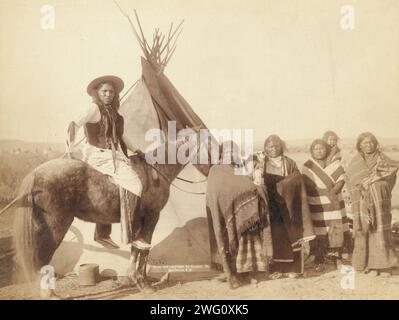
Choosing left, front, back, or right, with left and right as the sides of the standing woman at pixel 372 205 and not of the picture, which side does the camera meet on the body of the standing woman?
front

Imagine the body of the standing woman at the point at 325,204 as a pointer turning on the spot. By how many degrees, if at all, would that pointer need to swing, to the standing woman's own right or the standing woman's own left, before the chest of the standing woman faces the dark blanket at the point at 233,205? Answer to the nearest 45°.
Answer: approximately 90° to the standing woman's own right

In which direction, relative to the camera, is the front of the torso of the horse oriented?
to the viewer's right

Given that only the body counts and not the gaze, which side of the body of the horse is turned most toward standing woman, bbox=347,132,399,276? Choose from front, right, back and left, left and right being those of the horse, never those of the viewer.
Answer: front

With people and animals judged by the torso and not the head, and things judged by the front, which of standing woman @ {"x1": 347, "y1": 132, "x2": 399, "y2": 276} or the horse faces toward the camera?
the standing woman

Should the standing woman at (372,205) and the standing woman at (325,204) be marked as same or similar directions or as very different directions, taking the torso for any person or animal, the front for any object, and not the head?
same or similar directions

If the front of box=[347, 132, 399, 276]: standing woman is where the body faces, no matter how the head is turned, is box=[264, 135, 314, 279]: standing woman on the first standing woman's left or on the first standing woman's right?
on the first standing woman's right

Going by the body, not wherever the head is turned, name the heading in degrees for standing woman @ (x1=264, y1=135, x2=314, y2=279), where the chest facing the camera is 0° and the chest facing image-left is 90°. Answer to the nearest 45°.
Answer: approximately 0°

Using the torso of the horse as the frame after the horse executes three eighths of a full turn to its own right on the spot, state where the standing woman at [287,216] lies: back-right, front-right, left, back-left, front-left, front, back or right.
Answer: back-left

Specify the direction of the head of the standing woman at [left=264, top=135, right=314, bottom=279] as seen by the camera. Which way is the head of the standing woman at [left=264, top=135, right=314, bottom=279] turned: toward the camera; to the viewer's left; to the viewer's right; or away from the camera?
toward the camera

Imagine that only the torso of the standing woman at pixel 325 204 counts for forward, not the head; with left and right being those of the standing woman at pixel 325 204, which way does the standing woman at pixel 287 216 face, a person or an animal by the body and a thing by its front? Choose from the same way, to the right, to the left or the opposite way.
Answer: the same way

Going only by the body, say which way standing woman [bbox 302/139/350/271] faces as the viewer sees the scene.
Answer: toward the camera
